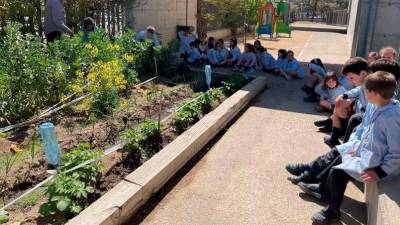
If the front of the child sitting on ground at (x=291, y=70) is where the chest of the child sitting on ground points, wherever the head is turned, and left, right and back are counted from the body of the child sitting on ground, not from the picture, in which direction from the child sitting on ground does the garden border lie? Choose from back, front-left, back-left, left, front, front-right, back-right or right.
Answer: front-left

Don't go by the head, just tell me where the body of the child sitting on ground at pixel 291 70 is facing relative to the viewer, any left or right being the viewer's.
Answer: facing the viewer and to the left of the viewer

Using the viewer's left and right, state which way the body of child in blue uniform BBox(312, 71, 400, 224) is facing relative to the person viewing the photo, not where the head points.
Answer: facing to the left of the viewer

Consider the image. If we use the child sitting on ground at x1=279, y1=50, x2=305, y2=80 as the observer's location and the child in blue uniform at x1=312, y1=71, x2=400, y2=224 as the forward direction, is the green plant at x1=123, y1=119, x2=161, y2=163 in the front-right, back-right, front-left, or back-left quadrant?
front-right

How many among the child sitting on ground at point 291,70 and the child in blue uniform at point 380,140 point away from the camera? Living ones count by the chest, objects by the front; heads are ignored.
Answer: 0

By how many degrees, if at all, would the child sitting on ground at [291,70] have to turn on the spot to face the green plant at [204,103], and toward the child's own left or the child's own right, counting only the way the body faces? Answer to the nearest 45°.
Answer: approximately 45° to the child's own left

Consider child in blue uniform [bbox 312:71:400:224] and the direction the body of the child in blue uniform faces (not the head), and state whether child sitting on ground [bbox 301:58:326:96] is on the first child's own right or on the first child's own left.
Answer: on the first child's own right

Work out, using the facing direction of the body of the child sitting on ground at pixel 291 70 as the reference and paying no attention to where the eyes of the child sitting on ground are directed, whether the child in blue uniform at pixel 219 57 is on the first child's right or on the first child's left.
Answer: on the first child's right

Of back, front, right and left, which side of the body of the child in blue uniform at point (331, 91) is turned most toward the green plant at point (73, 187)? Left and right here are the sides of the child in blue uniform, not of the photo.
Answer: front

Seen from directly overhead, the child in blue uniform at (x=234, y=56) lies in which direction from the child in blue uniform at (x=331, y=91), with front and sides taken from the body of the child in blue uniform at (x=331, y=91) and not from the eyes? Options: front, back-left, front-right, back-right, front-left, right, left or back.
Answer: right

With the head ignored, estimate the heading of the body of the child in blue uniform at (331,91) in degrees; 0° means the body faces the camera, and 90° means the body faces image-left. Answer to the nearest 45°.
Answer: approximately 45°

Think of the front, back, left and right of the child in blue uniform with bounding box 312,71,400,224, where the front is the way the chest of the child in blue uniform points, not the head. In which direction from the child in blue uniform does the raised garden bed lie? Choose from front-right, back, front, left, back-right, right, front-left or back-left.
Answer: front

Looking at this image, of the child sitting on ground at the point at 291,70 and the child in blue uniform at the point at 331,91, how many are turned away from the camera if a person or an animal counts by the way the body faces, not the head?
0

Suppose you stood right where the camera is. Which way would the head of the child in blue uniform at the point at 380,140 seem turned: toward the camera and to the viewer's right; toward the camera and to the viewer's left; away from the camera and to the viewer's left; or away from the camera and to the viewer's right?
away from the camera and to the viewer's left

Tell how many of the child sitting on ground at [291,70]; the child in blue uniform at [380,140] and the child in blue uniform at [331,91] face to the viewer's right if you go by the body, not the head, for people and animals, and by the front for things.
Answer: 0

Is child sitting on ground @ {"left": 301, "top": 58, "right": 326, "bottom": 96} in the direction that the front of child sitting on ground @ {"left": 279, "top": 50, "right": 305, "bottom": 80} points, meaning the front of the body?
no

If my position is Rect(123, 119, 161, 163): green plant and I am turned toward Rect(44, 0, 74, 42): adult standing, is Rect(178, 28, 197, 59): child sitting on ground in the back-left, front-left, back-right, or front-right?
front-right

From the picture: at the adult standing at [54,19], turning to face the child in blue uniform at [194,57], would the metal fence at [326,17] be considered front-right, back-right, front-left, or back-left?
front-left
